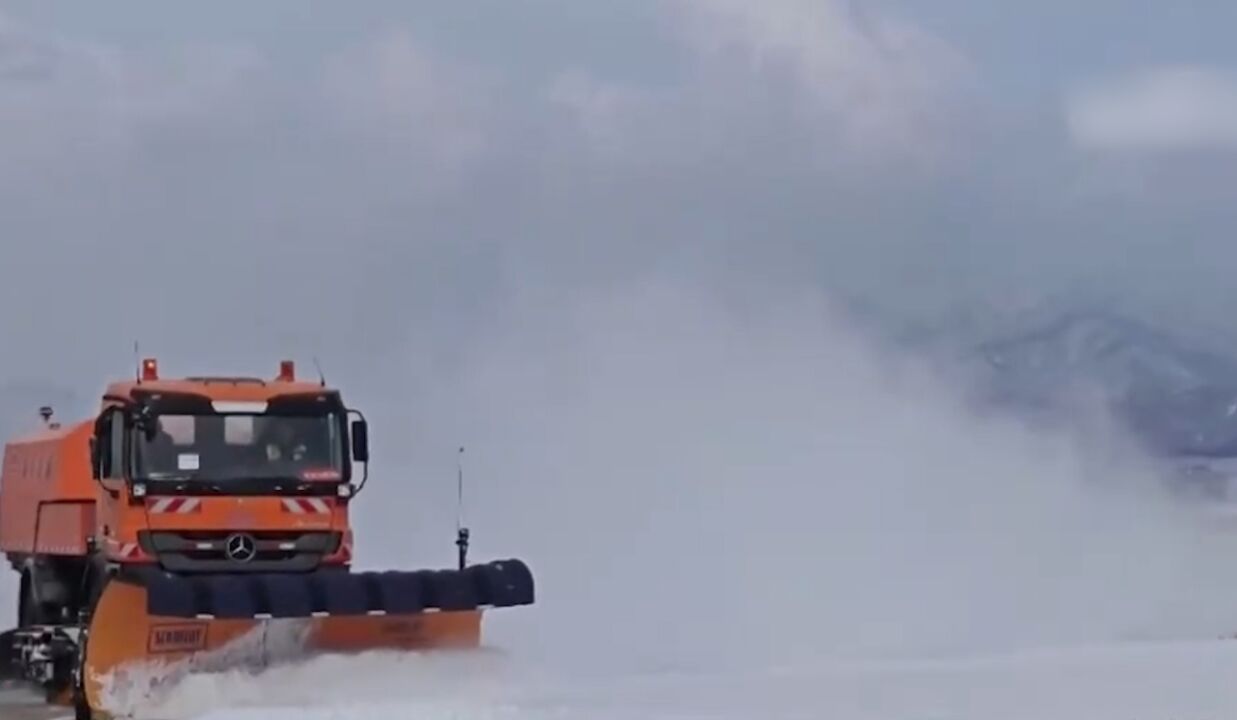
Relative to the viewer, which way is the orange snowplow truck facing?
toward the camera
